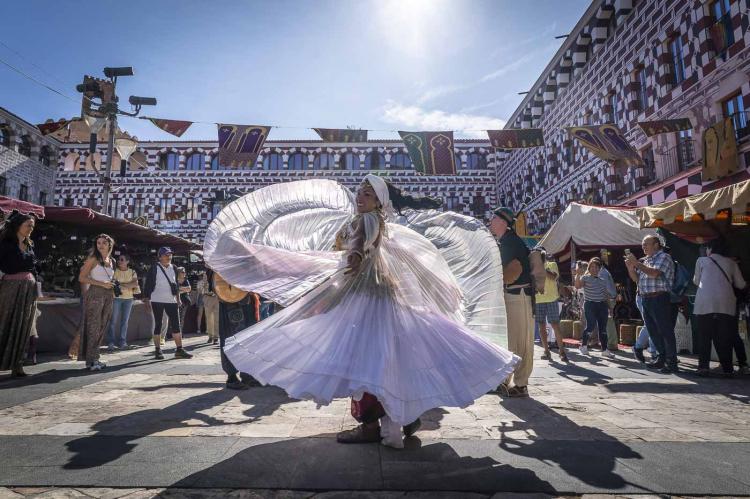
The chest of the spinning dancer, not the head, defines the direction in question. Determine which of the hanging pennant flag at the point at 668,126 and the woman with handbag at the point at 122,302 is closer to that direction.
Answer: the woman with handbag

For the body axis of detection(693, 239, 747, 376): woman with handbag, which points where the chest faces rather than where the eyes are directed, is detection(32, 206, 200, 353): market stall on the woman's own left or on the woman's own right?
on the woman's own left

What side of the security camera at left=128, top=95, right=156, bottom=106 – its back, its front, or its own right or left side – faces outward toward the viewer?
right

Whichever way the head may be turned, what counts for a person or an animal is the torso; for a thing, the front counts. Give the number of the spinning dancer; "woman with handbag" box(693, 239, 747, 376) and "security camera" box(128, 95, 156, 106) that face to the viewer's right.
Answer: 1

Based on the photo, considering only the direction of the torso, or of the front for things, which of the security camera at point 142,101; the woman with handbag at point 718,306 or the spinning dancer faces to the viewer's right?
the security camera

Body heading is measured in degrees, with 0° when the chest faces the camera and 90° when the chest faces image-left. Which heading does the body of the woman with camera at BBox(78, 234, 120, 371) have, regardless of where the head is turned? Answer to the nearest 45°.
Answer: approximately 315°

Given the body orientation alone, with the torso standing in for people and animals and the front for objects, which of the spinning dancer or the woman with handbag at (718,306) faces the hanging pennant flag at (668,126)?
the woman with handbag

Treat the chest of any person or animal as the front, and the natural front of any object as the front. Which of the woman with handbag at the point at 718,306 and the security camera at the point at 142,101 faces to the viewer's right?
the security camera

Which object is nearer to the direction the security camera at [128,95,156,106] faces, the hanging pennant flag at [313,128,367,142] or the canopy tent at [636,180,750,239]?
the hanging pennant flag

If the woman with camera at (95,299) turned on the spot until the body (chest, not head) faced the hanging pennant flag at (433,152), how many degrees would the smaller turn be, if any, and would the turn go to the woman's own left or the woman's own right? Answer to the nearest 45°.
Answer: approximately 90° to the woman's own left

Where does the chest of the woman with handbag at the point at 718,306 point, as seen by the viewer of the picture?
away from the camera
